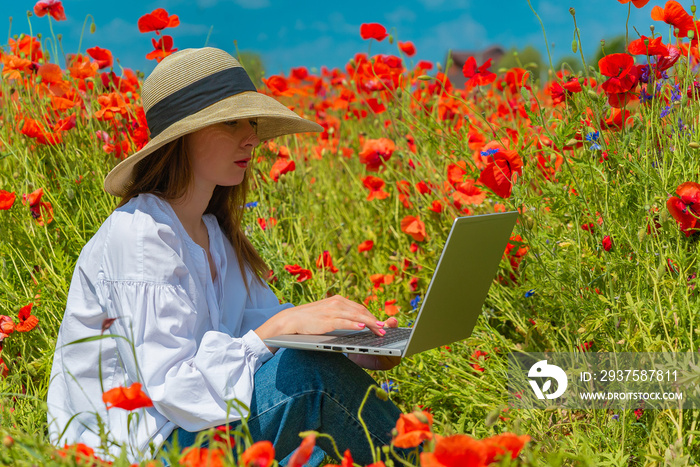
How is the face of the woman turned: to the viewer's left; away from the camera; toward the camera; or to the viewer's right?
to the viewer's right

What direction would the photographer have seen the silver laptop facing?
facing away from the viewer and to the left of the viewer

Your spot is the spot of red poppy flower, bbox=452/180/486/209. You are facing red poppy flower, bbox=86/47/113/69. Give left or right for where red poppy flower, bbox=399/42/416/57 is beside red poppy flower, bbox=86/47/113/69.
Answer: right

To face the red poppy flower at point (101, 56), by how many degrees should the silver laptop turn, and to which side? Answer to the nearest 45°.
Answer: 0° — it already faces it

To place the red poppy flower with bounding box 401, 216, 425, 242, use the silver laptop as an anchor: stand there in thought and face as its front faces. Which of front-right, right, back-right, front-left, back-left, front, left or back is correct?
front-right
